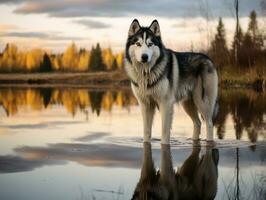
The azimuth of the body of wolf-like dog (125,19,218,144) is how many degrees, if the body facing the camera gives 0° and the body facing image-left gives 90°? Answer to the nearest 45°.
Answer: approximately 45°

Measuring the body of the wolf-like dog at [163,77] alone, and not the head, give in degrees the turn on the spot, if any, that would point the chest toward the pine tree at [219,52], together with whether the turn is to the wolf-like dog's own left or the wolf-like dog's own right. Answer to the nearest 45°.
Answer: approximately 135° to the wolf-like dog's own right
